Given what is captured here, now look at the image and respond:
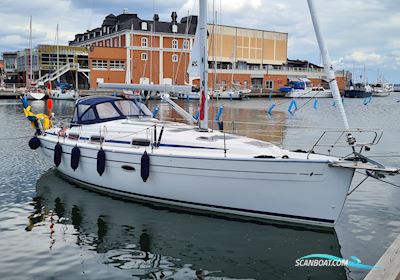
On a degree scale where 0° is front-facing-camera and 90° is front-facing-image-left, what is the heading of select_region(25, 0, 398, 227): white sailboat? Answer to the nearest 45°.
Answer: approximately 315°
